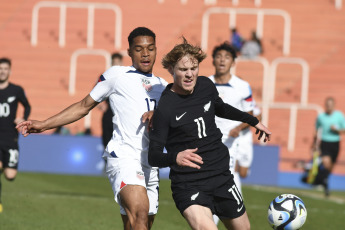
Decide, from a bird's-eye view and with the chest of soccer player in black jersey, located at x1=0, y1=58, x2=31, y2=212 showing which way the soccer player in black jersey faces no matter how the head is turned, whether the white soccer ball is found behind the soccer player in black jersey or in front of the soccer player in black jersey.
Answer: in front

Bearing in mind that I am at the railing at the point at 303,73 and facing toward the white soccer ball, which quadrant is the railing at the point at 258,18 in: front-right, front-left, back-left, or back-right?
back-right

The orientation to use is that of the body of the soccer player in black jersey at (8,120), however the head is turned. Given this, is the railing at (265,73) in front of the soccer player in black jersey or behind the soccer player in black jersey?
behind

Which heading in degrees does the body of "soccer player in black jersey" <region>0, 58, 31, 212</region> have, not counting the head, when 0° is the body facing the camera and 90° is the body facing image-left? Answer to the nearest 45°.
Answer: approximately 0°

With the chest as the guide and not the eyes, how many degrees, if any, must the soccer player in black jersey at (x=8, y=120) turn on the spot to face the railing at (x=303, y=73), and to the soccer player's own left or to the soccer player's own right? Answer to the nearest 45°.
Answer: approximately 135° to the soccer player's own left

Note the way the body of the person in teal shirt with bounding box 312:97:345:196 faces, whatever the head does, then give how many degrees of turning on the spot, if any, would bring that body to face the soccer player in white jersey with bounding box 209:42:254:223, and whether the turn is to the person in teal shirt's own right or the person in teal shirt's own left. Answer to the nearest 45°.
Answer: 0° — they already face them

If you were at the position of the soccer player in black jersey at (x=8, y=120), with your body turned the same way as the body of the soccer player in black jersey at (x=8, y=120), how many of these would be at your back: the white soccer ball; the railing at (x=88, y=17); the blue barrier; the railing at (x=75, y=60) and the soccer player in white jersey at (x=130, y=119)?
3
